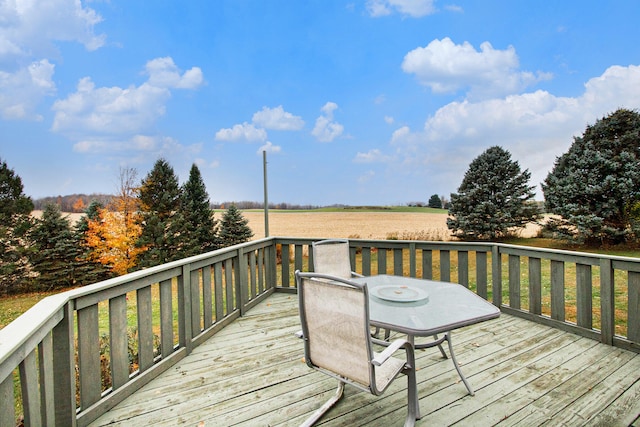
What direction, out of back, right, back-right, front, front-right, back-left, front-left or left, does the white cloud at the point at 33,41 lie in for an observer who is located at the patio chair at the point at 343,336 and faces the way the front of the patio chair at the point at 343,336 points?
left

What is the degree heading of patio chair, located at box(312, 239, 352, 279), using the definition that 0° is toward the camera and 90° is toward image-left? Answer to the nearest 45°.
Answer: approximately 315°

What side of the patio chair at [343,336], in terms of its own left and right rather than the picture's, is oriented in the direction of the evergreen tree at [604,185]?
front

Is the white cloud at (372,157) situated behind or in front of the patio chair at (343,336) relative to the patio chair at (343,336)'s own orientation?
in front

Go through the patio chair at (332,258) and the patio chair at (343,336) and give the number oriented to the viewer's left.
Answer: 0

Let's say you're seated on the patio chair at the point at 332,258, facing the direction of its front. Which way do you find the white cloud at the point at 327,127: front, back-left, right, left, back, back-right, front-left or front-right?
back-left

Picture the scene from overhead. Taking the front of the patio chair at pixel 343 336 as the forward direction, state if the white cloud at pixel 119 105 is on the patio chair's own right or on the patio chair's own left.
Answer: on the patio chair's own left

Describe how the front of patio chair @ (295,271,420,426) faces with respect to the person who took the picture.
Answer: facing away from the viewer and to the right of the viewer

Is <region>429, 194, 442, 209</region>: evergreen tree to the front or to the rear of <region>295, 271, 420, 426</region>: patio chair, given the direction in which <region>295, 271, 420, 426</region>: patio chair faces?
to the front

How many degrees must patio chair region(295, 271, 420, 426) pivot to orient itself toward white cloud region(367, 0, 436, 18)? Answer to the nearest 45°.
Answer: approximately 45° to its left

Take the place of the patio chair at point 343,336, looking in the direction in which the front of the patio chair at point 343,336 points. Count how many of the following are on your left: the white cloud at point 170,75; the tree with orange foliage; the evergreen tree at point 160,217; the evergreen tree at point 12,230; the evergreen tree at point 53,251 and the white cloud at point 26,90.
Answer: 6

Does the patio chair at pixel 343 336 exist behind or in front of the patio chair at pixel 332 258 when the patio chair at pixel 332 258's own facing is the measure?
in front

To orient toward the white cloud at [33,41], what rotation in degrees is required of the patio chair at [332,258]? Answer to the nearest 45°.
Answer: approximately 180°

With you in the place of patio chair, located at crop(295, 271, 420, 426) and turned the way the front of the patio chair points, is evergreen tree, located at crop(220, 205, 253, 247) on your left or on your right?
on your left

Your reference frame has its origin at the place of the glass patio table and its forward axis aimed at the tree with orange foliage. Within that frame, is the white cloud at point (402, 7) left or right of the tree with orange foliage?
right

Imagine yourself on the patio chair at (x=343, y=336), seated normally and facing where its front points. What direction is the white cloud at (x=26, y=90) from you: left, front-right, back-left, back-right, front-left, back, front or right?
left

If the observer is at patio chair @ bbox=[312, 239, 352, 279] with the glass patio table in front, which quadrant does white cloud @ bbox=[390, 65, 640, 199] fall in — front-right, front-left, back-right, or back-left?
back-left

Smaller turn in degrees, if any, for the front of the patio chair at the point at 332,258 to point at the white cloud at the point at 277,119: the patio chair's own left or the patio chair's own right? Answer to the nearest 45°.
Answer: approximately 135° to the patio chair's own left
